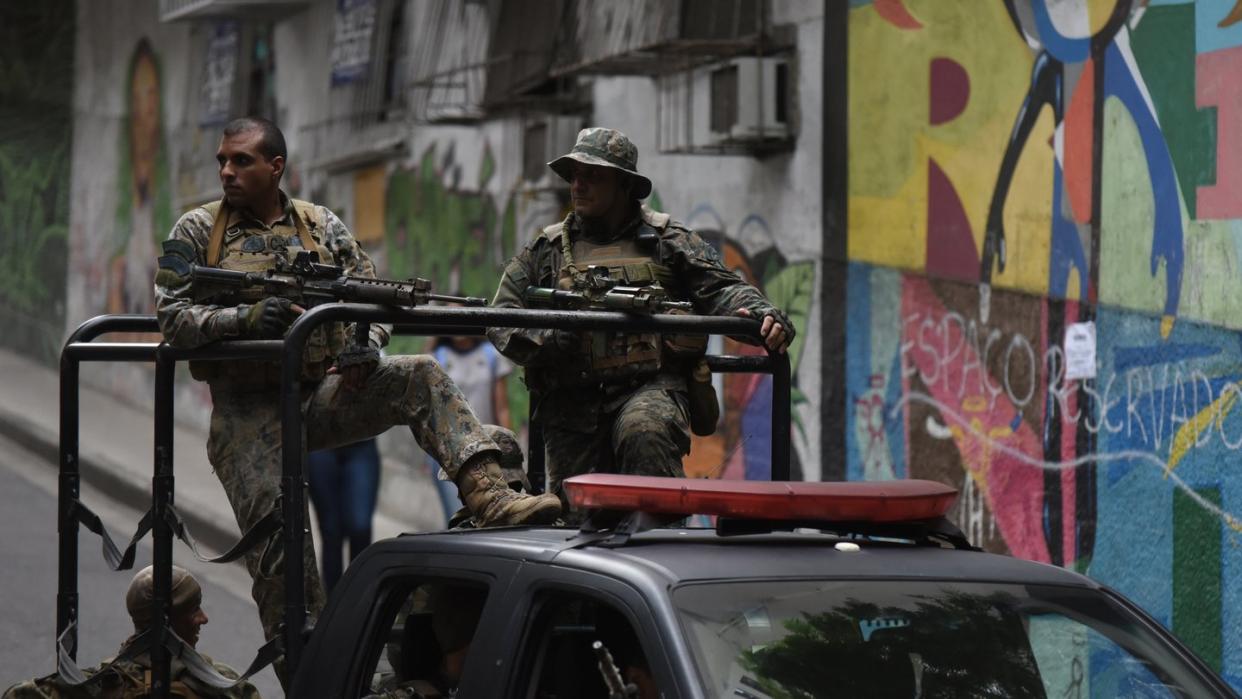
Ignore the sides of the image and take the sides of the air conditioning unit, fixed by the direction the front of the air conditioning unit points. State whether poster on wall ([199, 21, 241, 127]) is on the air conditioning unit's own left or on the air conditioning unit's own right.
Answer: on the air conditioning unit's own right

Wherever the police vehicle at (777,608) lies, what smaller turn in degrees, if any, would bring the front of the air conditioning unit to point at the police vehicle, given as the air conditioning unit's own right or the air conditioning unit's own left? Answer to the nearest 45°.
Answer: approximately 45° to the air conditioning unit's own left

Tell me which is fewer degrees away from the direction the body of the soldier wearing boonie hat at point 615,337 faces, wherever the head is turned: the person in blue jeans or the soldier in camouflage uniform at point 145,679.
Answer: the soldier in camouflage uniform

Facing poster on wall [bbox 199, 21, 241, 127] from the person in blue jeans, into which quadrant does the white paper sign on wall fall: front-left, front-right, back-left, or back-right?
back-right

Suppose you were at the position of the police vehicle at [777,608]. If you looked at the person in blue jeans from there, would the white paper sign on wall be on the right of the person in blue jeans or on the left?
right

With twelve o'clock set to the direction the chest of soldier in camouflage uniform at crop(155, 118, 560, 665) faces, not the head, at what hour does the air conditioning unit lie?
The air conditioning unit is roughly at 7 o'clock from the soldier in camouflage uniform.

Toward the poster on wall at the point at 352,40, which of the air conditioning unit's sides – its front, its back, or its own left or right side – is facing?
right
